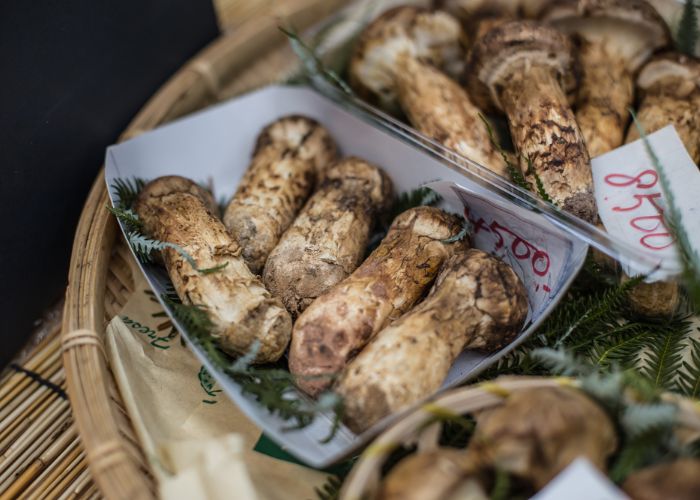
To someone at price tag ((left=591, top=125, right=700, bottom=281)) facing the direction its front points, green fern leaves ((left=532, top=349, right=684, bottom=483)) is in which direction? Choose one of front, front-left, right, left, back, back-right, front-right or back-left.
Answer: front

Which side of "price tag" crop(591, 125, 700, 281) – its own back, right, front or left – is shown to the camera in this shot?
front

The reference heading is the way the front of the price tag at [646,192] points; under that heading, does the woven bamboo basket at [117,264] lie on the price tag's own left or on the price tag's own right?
on the price tag's own right

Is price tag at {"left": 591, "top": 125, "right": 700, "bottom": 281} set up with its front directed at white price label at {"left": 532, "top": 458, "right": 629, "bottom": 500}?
yes

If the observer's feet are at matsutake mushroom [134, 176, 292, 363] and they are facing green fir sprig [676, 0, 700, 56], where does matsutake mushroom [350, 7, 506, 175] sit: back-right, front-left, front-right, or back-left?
front-left

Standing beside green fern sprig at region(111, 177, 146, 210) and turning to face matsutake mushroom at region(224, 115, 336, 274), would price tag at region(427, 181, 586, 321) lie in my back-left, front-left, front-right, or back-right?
front-right

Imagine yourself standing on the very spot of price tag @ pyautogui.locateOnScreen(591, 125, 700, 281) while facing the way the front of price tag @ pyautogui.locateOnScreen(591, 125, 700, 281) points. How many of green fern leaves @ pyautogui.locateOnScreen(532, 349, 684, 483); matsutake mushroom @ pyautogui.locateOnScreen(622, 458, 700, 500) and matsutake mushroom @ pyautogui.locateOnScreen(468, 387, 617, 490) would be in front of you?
3

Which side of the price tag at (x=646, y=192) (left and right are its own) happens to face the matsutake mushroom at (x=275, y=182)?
right

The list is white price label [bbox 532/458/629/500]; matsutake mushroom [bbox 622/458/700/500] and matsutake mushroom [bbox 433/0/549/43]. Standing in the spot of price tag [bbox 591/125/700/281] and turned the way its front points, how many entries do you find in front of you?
2

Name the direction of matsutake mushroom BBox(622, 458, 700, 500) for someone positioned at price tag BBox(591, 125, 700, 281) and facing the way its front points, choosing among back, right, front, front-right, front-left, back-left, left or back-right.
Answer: front

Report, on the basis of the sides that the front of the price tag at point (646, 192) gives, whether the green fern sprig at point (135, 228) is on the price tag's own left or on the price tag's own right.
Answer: on the price tag's own right
